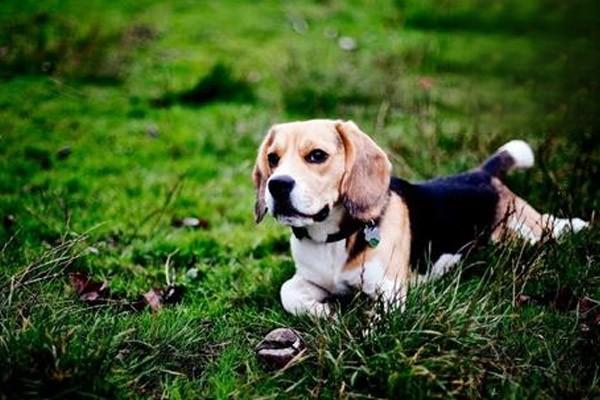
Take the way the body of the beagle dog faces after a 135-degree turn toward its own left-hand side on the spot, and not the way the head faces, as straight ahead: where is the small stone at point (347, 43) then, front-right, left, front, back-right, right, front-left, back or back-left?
left

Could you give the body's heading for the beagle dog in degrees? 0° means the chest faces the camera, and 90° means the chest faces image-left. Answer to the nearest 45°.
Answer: approximately 45°

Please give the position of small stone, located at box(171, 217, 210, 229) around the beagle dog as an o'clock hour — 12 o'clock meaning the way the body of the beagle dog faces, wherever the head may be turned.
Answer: The small stone is roughly at 3 o'clock from the beagle dog.

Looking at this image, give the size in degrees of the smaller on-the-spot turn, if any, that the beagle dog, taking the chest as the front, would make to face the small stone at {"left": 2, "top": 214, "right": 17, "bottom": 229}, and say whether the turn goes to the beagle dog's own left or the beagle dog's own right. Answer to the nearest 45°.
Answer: approximately 45° to the beagle dog's own right

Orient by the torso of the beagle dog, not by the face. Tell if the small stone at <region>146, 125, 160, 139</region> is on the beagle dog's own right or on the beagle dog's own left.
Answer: on the beagle dog's own right

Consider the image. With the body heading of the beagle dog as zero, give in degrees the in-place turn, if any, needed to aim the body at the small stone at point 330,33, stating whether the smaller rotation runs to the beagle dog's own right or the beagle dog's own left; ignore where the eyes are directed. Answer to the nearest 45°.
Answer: approximately 135° to the beagle dog's own right

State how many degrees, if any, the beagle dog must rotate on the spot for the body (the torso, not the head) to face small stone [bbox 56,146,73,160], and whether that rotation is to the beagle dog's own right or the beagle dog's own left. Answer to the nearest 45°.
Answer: approximately 90° to the beagle dog's own right
